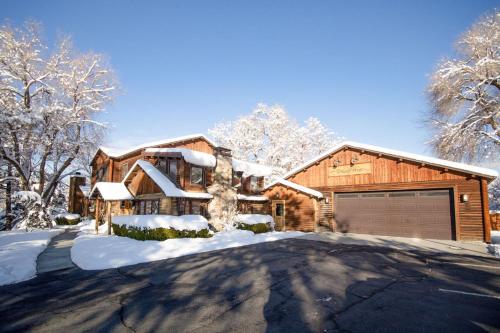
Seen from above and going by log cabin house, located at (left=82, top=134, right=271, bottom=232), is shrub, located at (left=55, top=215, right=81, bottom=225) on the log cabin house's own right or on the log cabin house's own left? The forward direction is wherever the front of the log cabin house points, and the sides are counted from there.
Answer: on the log cabin house's own right

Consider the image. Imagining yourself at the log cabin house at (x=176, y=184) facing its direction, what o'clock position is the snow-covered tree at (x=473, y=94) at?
The snow-covered tree is roughly at 8 o'clock from the log cabin house.

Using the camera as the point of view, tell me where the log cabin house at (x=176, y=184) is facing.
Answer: facing the viewer and to the left of the viewer

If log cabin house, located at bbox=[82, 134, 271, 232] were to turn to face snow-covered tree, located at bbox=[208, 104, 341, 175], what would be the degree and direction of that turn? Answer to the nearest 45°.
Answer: approximately 180°

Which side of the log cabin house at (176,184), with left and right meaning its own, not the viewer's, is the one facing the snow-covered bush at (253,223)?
left
